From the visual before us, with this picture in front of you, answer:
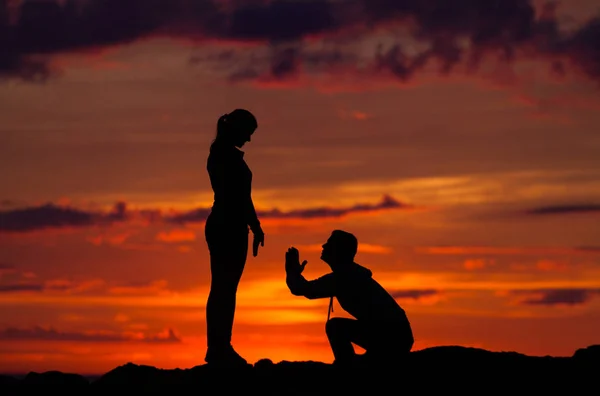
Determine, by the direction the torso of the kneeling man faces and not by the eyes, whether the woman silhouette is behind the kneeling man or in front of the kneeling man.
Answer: in front

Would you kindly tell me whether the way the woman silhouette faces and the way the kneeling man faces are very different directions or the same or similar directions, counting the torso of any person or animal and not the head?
very different directions

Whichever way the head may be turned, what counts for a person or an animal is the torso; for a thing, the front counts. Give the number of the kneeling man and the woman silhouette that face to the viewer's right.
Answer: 1

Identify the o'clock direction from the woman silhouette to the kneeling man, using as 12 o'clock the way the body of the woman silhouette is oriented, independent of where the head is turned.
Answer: The kneeling man is roughly at 1 o'clock from the woman silhouette.

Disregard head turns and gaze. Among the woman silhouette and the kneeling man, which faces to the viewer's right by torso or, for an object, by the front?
the woman silhouette

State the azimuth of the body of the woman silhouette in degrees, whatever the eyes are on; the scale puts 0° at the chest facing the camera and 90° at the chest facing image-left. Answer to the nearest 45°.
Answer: approximately 270°

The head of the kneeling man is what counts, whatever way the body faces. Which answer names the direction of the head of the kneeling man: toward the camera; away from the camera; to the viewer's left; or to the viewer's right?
to the viewer's left

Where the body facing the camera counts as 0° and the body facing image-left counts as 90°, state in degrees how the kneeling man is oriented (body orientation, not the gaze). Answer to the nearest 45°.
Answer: approximately 90°
